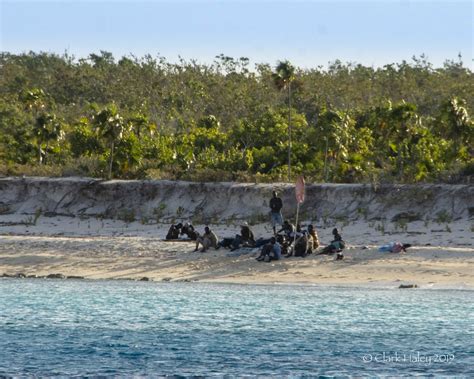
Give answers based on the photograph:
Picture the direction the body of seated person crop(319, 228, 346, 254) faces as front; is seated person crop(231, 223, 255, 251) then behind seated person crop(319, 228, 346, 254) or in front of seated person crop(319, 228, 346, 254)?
in front

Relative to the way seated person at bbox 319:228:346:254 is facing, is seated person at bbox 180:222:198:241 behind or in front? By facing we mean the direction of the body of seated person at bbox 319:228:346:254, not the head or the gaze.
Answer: in front

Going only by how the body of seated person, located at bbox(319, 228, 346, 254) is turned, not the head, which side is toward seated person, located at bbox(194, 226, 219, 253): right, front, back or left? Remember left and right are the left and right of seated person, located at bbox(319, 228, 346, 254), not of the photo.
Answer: front

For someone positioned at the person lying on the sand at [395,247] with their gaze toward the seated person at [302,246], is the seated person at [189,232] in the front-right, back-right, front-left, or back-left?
front-right

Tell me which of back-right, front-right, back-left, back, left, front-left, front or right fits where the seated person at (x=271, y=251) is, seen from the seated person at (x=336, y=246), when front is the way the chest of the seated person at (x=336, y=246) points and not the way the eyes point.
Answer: front

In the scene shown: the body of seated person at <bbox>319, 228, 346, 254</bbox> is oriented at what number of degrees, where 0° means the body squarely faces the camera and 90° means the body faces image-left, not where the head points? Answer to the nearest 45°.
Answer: approximately 90°

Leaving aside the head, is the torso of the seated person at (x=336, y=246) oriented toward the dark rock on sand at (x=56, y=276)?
yes
